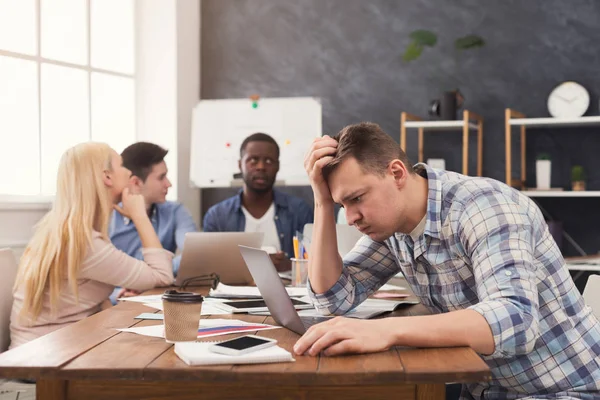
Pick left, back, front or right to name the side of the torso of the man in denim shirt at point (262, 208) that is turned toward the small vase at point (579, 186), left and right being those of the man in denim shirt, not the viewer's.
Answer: left

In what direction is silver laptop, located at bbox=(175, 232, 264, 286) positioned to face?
away from the camera

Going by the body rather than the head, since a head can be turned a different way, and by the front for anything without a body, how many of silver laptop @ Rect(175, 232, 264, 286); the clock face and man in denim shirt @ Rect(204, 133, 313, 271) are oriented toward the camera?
2

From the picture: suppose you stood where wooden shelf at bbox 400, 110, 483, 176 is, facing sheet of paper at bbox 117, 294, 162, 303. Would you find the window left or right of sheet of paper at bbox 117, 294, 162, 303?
right

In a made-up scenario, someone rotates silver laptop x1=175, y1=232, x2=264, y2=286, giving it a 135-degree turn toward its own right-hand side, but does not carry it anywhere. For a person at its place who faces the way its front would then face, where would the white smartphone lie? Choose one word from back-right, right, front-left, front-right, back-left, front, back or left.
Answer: front-right

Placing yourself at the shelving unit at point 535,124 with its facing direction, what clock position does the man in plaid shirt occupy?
The man in plaid shirt is roughly at 12 o'clock from the shelving unit.

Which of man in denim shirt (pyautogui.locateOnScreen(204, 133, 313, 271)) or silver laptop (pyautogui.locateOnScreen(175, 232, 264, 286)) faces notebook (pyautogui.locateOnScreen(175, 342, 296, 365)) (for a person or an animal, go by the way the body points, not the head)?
the man in denim shirt

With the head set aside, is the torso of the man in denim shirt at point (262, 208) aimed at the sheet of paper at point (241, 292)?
yes

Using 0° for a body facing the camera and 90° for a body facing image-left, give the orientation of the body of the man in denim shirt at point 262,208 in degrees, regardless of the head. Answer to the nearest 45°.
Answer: approximately 0°

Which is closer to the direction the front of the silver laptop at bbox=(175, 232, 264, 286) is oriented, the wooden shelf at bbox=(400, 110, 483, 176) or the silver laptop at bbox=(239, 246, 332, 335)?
the wooden shelf
